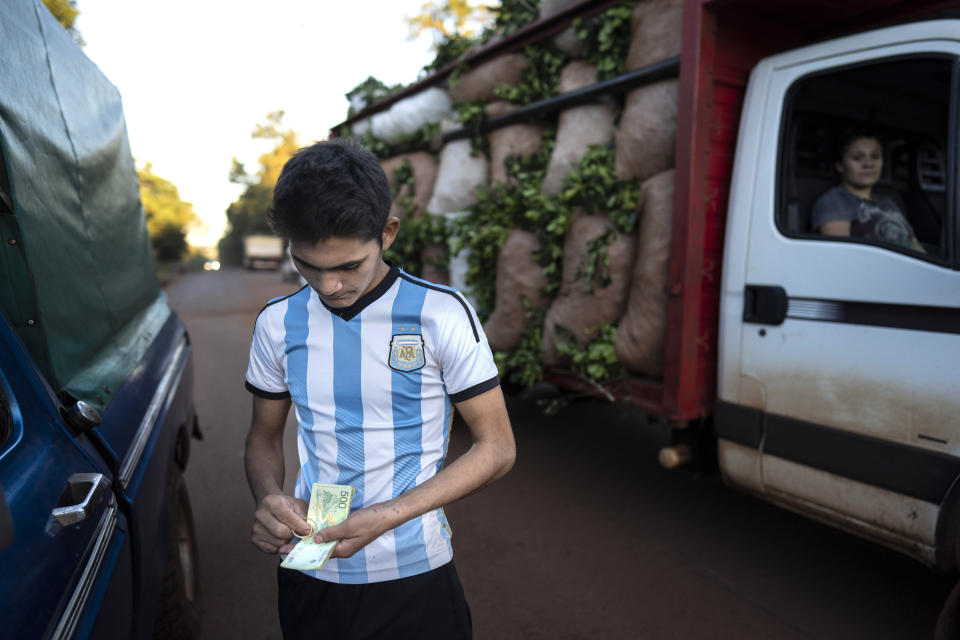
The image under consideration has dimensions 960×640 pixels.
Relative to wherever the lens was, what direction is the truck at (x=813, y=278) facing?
facing the viewer and to the right of the viewer

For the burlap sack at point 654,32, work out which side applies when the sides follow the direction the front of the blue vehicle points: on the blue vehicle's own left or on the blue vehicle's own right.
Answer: on the blue vehicle's own left

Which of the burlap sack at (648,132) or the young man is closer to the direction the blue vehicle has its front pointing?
the young man

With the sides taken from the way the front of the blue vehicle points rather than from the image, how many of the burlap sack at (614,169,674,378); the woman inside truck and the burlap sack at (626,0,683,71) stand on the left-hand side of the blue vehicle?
3

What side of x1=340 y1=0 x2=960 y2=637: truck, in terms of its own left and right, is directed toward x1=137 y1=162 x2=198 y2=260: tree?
back

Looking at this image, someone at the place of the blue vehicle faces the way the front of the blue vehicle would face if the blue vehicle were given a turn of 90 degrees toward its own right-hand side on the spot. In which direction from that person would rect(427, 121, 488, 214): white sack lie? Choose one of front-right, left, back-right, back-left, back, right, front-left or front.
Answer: back-right

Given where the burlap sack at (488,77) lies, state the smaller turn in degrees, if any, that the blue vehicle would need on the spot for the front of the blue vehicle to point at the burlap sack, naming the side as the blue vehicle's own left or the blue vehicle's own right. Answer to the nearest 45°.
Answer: approximately 135° to the blue vehicle's own left

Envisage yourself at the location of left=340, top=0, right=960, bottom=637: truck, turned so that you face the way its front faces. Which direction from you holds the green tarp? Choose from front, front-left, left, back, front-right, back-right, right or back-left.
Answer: right

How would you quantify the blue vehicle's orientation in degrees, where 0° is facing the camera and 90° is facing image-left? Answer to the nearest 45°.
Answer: approximately 0°
